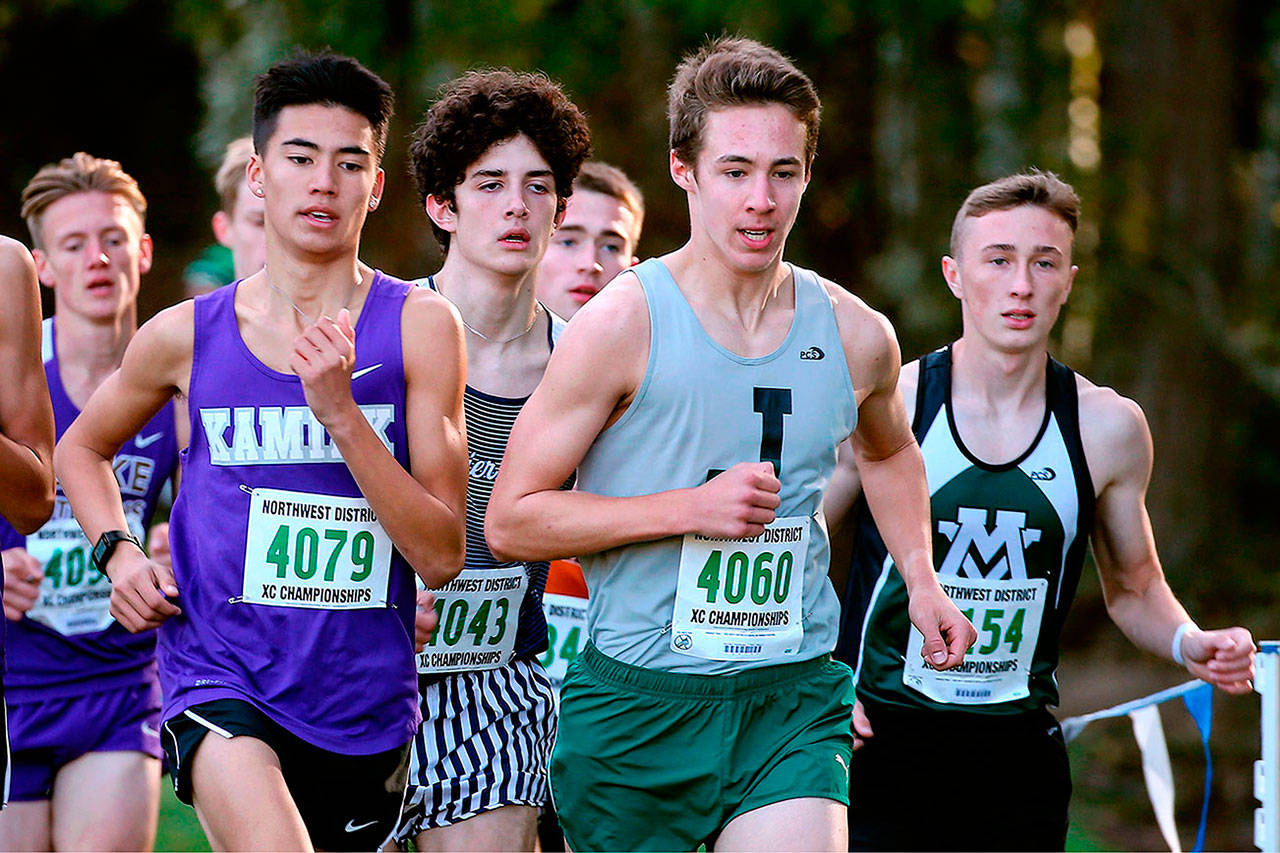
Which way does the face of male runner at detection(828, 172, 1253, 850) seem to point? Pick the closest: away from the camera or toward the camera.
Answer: toward the camera

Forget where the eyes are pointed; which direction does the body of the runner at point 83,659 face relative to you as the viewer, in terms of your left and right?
facing the viewer

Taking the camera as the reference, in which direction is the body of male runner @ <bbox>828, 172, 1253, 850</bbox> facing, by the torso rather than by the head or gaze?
toward the camera

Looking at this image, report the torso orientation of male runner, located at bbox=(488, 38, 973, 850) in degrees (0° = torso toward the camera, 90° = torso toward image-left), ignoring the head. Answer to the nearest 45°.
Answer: approximately 315°

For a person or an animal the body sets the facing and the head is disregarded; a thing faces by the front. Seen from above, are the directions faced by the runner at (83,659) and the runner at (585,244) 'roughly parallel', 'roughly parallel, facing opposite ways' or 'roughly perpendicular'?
roughly parallel

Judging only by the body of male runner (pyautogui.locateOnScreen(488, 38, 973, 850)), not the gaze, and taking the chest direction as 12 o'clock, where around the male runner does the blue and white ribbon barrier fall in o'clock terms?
The blue and white ribbon barrier is roughly at 9 o'clock from the male runner.

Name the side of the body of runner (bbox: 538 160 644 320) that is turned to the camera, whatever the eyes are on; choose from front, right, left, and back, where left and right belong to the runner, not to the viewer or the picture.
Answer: front

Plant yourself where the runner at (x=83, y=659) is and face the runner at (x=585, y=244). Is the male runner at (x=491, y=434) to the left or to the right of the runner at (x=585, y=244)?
right

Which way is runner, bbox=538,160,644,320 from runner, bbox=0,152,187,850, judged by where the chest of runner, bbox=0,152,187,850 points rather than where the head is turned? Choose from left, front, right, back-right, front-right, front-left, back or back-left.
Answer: left

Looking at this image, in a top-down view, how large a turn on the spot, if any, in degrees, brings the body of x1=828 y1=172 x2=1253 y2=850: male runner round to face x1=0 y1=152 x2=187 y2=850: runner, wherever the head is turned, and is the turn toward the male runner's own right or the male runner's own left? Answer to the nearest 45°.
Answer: approximately 90° to the male runner's own right
